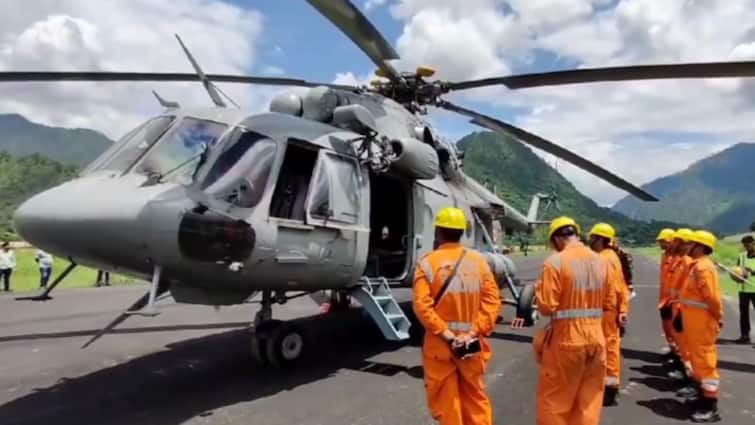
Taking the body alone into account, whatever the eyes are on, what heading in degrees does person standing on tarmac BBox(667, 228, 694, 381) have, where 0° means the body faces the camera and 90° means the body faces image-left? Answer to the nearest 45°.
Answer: approximately 90°

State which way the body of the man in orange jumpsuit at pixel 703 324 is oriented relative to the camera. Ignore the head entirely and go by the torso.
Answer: to the viewer's left

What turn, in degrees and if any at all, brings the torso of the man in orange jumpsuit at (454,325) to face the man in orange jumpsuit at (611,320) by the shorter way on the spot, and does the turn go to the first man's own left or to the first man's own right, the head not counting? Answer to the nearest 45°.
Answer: approximately 45° to the first man's own right

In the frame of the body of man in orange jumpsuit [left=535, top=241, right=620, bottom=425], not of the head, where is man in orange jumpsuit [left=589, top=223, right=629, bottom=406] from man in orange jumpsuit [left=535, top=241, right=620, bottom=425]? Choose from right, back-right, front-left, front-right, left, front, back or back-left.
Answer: front-right

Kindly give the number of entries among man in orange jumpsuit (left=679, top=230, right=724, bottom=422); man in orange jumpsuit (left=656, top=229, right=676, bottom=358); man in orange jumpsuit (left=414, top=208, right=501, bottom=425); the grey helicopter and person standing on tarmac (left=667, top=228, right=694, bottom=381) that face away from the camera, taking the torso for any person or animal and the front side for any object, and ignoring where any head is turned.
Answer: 1

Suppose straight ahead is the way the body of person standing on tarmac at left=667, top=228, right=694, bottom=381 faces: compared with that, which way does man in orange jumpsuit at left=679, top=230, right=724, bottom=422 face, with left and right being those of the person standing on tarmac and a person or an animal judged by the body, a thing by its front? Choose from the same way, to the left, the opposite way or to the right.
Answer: the same way

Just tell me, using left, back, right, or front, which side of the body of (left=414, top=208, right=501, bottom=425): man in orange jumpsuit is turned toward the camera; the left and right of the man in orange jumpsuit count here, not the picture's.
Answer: back

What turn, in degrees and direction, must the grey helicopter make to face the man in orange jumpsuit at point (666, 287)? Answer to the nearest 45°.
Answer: approximately 135° to its left

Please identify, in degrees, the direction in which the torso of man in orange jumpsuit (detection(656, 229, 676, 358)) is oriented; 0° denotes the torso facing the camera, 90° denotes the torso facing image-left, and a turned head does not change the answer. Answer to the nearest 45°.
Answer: approximately 90°

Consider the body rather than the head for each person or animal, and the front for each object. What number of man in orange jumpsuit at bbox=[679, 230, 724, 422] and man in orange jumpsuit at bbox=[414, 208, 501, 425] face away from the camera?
1

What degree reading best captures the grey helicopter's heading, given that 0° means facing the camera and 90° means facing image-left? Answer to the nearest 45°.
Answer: approximately 45°

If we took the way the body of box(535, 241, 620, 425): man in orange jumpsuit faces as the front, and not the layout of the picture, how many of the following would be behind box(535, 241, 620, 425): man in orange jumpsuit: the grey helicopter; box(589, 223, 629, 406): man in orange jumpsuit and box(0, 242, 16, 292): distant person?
0

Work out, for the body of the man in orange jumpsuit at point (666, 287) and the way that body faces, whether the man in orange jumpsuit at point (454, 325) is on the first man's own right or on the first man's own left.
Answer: on the first man's own left

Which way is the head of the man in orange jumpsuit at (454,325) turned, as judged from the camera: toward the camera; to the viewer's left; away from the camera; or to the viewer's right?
away from the camera

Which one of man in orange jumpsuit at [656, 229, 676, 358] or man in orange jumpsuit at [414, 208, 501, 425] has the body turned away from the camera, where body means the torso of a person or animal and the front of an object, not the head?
man in orange jumpsuit at [414, 208, 501, 425]

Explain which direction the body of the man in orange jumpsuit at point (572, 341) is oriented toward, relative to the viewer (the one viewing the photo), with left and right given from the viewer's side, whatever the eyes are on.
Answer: facing away from the viewer and to the left of the viewer

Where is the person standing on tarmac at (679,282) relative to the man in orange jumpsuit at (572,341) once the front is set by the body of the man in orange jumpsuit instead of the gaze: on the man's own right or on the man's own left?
on the man's own right
